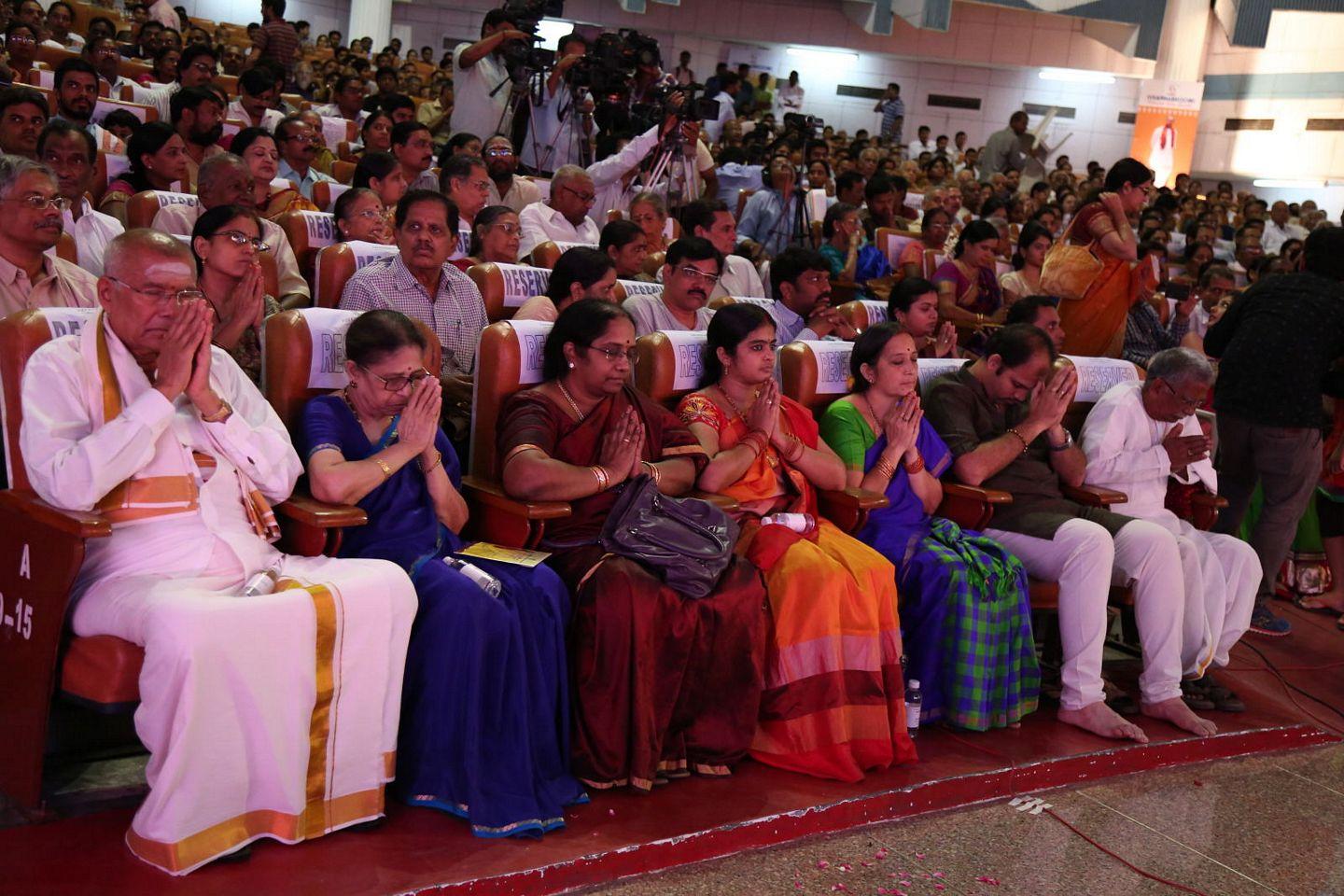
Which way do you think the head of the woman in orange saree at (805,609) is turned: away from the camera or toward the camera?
toward the camera

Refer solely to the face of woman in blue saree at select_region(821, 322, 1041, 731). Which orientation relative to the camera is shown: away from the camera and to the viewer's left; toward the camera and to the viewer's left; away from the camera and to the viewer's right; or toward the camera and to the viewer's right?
toward the camera and to the viewer's right

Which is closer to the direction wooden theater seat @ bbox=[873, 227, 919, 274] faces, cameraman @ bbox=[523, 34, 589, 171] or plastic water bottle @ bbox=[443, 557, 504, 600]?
the plastic water bottle

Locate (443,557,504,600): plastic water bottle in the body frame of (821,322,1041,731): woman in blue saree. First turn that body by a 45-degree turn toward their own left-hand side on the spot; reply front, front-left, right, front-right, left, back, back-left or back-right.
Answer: back-right

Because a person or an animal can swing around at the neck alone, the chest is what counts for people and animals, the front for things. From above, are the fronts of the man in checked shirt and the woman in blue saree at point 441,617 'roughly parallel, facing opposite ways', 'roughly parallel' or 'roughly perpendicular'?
roughly parallel

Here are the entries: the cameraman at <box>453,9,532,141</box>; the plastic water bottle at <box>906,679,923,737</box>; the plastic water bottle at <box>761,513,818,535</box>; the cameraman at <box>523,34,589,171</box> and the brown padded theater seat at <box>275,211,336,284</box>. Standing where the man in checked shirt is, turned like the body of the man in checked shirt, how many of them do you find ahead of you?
2

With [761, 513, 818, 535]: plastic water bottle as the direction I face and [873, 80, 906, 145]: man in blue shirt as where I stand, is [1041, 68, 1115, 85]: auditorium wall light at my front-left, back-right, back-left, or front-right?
back-left

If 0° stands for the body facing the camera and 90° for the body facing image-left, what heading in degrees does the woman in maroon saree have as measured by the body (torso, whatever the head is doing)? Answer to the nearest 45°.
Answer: approximately 315°

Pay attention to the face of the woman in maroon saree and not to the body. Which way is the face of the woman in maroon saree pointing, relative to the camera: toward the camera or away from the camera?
toward the camera
